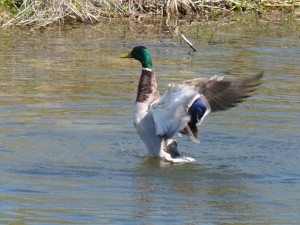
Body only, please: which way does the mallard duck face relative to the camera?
to the viewer's left
